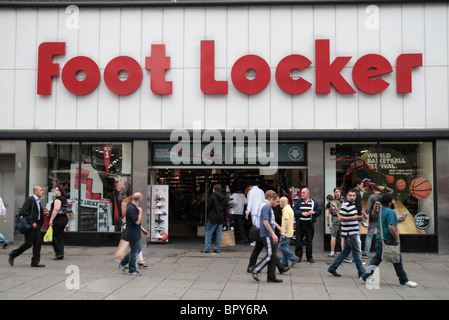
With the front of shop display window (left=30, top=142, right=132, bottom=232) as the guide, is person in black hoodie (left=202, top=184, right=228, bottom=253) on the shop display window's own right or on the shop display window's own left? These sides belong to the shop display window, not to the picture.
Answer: on the shop display window's own left

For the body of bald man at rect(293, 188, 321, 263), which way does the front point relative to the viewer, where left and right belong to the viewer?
facing the viewer

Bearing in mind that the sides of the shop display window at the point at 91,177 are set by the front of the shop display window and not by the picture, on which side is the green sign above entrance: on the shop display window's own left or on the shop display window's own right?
on the shop display window's own left

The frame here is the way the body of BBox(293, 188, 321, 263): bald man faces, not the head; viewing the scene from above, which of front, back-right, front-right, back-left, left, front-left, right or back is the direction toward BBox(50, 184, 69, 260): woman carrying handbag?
right

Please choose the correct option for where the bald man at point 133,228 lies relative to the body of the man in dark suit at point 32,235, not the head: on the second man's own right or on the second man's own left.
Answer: on the second man's own right

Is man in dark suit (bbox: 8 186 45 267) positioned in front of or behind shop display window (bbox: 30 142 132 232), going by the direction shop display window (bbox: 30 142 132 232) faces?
in front

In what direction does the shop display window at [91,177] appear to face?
toward the camera

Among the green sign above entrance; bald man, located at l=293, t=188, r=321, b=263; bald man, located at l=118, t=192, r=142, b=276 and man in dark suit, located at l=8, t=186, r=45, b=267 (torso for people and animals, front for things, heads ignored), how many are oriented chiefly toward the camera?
2

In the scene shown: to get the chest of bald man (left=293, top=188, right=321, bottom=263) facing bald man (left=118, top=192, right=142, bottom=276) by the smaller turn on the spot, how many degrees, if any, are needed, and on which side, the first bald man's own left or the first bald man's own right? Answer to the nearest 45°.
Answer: approximately 45° to the first bald man's own right
